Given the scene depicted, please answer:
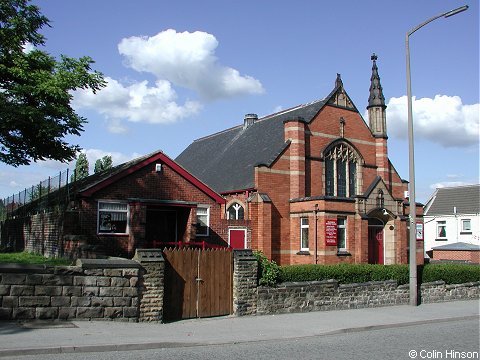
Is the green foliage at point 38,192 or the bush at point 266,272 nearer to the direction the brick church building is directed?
the bush

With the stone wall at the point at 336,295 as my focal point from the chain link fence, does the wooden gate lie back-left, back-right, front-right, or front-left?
front-right

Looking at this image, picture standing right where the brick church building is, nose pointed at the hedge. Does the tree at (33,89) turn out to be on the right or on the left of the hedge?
right

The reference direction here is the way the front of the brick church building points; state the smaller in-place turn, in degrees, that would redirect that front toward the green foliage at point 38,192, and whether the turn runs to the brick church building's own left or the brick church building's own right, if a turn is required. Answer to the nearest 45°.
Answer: approximately 135° to the brick church building's own right

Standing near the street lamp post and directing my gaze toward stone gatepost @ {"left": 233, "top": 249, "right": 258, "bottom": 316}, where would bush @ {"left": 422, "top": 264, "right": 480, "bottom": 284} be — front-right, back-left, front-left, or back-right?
back-right

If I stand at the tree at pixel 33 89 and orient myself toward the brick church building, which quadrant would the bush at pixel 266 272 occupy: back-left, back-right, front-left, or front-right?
front-right

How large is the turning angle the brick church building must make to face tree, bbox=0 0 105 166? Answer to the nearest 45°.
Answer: approximately 90° to its right

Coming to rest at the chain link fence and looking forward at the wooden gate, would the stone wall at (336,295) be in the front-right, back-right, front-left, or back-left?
front-left

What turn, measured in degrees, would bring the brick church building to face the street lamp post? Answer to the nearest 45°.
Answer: approximately 45° to its right

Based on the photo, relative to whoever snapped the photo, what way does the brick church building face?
facing the viewer and to the right of the viewer

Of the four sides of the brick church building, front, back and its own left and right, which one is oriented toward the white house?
left

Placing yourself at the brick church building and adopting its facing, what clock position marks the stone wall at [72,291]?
The stone wall is roughly at 2 o'clock from the brick church building.

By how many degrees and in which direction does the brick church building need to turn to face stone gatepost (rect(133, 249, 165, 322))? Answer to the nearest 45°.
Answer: approximately 45° to its right

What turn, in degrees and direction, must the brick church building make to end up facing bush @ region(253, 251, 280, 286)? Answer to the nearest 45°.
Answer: approximately 45° to its right

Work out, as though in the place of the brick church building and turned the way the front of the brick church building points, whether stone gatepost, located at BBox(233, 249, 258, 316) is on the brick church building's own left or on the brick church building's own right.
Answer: on the brick church building's own right

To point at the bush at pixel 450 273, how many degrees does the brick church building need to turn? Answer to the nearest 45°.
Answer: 0° — it already faces it
